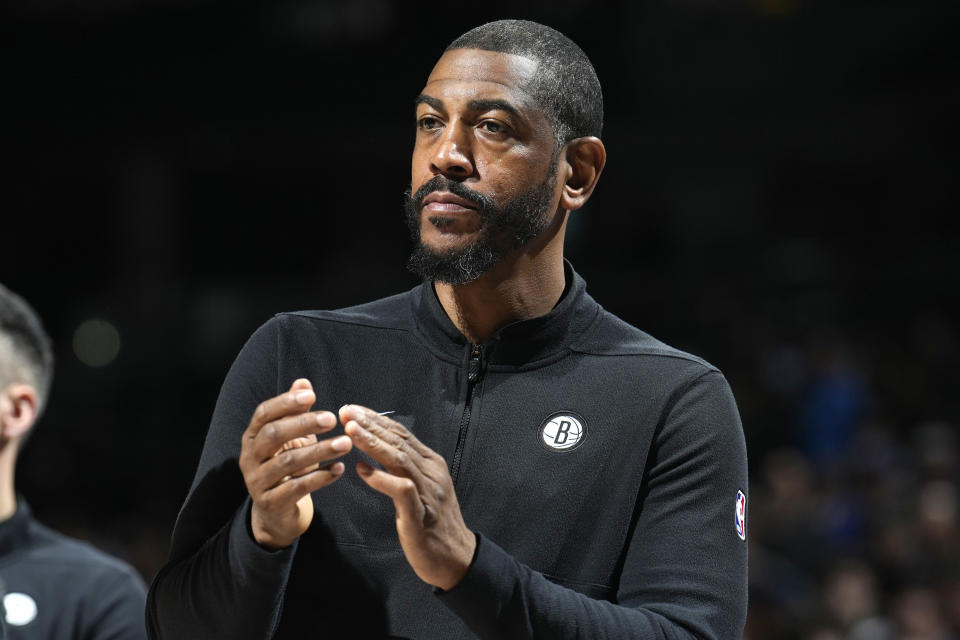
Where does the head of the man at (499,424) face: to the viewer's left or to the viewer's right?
to the viewer's left

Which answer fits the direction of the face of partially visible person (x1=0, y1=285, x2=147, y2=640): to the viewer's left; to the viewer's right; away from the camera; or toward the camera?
to the viewer's left

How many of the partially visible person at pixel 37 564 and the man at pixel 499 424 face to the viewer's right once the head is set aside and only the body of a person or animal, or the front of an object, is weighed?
0

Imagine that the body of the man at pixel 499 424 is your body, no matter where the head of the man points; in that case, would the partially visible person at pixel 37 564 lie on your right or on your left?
on your right

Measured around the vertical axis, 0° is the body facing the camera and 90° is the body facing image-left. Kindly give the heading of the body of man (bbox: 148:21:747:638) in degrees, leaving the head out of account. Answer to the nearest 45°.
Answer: approximately 45°

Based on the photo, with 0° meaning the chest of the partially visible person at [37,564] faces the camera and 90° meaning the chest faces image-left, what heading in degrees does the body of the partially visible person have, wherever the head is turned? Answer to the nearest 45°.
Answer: approximately 45°
